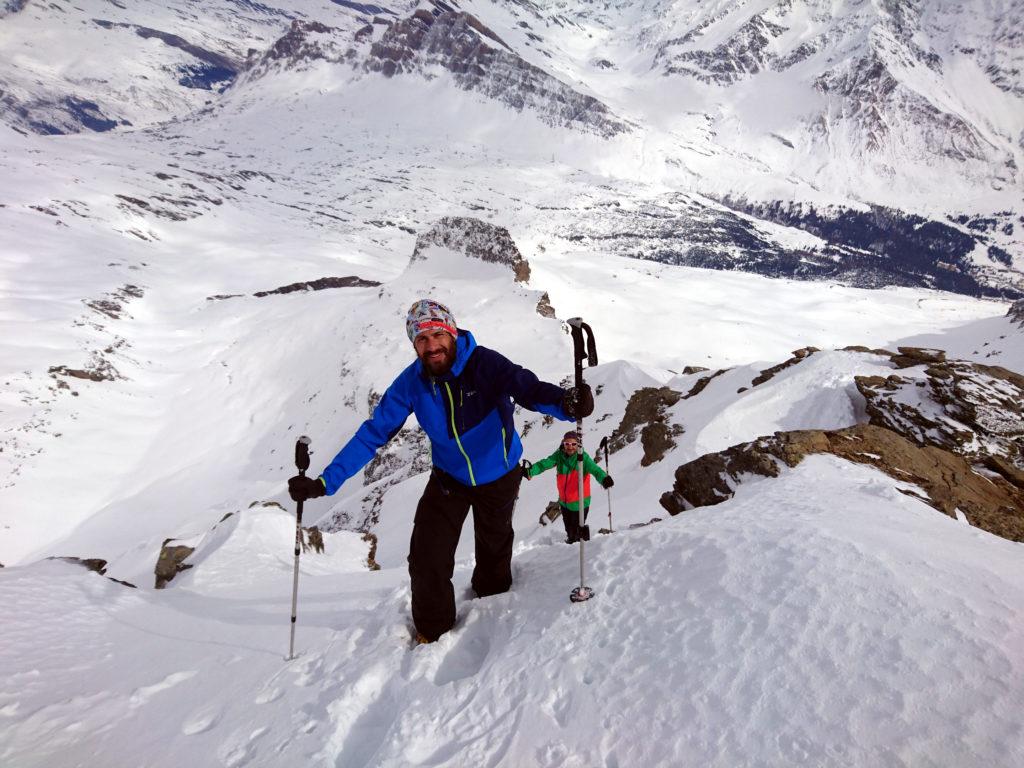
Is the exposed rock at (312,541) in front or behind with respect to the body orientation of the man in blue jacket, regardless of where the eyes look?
behind

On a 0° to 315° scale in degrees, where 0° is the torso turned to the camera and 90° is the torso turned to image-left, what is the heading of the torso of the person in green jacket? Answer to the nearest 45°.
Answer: approximately 0°

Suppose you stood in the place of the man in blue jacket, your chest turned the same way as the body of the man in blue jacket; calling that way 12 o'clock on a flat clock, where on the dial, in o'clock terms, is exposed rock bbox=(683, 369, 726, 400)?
The exposed rock is roughly at 7 o'clock from the man in blue jacket.

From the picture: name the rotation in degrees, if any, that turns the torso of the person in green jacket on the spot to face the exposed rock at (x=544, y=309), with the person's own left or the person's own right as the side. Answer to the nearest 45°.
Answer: approximately 180°

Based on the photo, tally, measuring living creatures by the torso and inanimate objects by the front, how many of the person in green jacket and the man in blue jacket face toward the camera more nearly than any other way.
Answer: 2

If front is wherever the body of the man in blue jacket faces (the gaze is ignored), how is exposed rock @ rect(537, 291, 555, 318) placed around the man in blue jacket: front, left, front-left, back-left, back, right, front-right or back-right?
back

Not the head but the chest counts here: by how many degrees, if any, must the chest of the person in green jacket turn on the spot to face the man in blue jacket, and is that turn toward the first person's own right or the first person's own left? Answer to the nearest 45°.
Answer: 0° — they already face them

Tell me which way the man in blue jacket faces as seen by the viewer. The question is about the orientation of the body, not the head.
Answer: toward the camera
